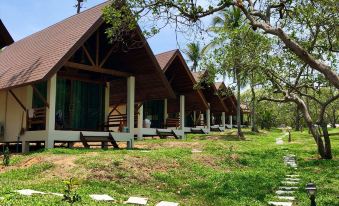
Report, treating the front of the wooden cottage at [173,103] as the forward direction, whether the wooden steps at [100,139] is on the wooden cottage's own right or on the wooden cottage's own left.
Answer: on the wooden cottage's own right

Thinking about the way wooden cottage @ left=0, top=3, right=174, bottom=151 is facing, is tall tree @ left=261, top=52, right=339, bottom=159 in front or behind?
in front

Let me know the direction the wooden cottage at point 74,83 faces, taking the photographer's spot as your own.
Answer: facing the viewer and to the right of the viewer

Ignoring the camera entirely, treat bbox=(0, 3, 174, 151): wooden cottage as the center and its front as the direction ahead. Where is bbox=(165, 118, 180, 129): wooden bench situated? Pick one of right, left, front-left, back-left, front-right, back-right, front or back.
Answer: left

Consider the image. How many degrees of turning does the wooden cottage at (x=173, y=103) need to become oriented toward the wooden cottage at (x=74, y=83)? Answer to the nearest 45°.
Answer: approximately 90° to its right

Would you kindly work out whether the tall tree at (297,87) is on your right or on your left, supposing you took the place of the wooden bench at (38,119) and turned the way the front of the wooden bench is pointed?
on your left

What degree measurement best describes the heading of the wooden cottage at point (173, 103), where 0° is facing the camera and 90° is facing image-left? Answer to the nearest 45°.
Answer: approximately 315°

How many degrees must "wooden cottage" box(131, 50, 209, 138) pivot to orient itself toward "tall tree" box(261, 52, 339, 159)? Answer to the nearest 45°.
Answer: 0° — it already faces it

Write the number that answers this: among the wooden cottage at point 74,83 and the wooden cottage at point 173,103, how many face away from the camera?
0

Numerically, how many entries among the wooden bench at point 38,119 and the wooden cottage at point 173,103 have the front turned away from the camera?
0
